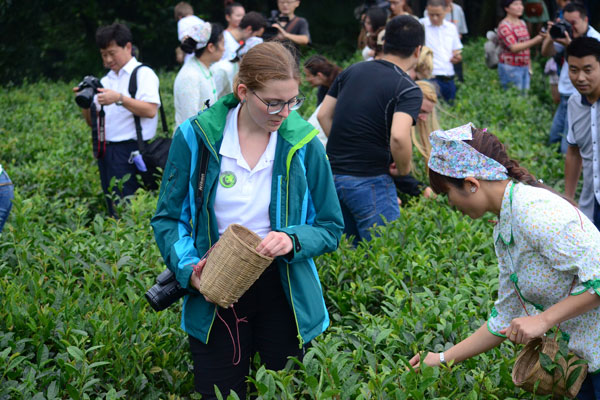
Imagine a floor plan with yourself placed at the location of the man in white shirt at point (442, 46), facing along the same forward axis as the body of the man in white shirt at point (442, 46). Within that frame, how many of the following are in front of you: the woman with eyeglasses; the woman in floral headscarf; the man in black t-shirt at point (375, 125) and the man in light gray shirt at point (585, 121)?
4

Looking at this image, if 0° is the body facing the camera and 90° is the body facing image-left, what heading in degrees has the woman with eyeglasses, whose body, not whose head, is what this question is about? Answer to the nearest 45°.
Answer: approximately 0°

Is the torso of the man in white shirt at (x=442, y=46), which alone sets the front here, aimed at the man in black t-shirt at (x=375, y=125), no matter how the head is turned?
yes

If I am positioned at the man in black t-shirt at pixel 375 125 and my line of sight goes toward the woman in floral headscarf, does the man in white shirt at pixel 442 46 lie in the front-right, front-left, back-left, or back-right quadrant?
back-left

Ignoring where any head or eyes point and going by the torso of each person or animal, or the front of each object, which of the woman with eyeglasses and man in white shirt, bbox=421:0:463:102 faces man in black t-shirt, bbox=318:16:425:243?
the man in white shirt

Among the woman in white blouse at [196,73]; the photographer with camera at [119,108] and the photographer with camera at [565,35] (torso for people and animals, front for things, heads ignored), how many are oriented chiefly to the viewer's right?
1

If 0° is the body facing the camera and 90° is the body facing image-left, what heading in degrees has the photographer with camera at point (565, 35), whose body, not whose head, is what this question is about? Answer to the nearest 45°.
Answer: approximately 45°

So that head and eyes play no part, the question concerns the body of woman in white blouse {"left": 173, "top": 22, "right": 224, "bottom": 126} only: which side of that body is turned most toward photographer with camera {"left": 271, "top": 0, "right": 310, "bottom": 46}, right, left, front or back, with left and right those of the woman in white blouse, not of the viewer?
left

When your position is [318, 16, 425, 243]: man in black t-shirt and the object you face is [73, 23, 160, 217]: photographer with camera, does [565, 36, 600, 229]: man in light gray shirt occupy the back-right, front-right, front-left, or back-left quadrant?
back-right

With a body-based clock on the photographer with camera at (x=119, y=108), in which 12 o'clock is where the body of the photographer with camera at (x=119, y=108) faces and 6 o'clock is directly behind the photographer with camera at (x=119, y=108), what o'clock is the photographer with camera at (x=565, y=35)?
the photographer with camera at (x=565, y=35) is roughly at 7 o'clock from the photographer with camera at (x=119, y=108).

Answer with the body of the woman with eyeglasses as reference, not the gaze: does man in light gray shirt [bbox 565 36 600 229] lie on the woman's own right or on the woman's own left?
on the woman's own left

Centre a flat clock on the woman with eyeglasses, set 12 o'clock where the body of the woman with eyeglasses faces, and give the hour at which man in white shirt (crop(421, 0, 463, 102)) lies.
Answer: The man in white shirt is roughly at 7 o'clock from the woman with eyeglasses.
